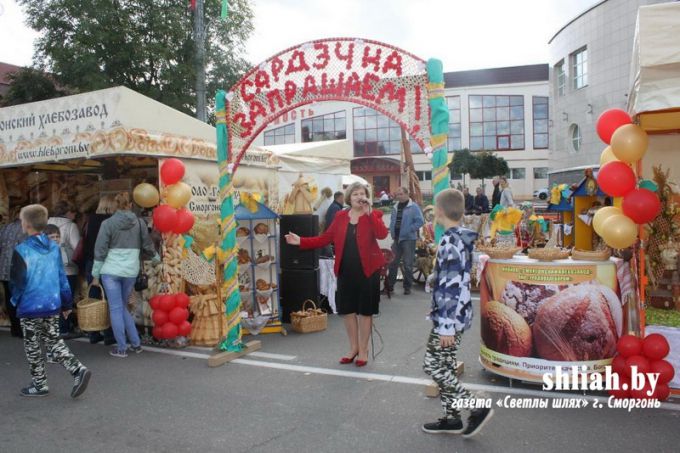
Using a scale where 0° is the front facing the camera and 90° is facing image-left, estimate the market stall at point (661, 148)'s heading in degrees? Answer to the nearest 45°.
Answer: approximately 45°

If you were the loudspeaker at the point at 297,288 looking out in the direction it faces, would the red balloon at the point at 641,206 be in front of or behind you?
in front

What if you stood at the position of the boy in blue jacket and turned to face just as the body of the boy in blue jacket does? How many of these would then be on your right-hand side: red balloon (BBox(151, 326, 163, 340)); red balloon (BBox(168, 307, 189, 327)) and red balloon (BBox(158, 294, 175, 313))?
3

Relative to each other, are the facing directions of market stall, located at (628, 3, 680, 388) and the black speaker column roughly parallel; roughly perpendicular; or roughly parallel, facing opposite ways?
roughly perpendicular
